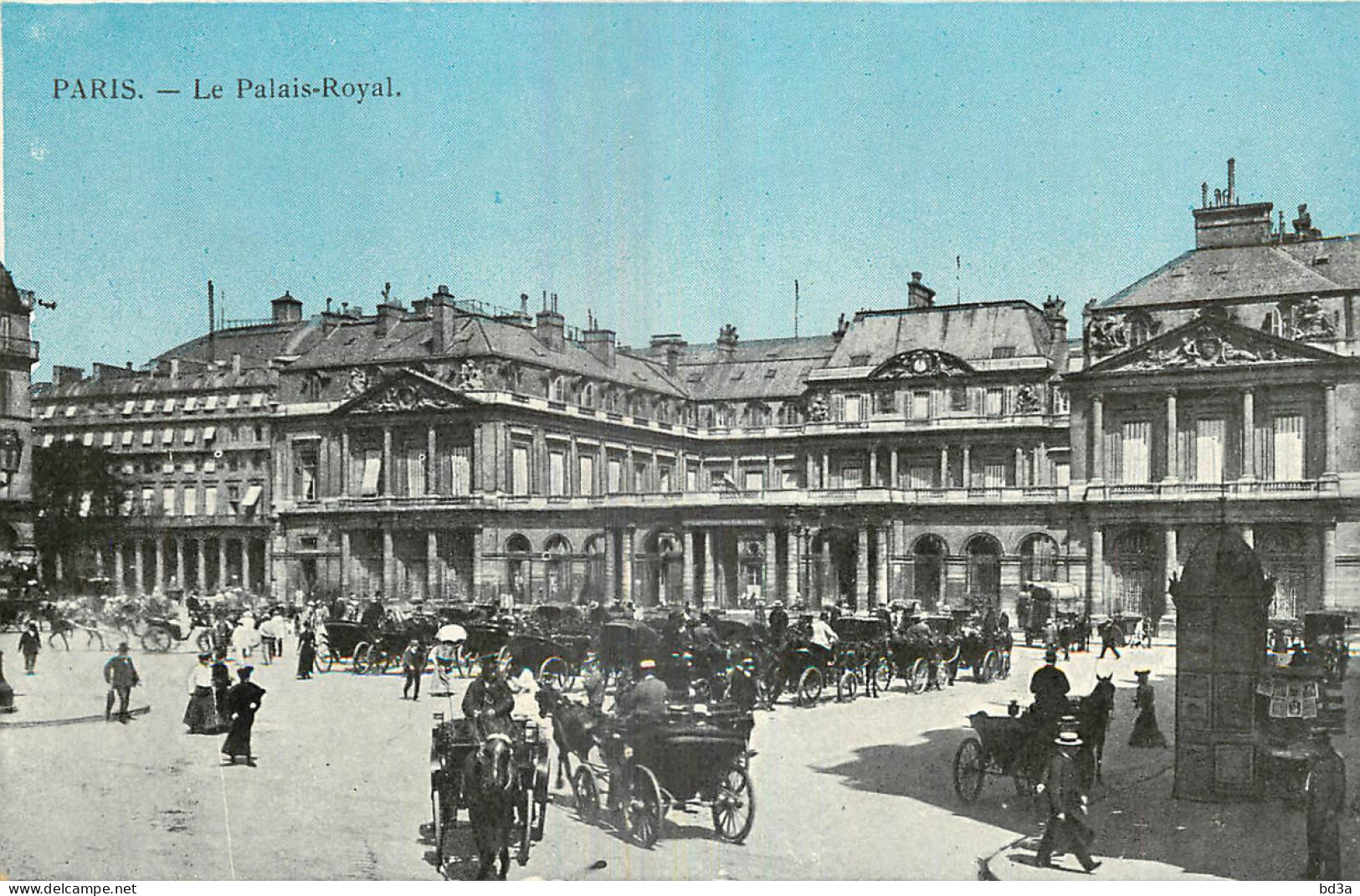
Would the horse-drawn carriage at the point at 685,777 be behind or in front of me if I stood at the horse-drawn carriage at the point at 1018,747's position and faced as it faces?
behind

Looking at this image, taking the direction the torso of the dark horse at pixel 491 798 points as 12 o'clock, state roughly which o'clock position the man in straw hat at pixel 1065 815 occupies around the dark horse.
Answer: The man in straw hat is roughly at 9 o'clock from the dark horse.

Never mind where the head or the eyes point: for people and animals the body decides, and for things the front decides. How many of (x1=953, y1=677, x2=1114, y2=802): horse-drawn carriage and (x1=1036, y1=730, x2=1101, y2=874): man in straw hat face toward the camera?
0

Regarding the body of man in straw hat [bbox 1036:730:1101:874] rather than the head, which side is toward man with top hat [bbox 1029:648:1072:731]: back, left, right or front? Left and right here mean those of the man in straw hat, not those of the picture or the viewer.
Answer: left

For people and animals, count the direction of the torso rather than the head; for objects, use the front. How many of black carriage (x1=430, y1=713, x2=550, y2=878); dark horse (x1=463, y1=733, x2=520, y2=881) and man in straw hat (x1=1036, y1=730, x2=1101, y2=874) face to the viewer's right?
1

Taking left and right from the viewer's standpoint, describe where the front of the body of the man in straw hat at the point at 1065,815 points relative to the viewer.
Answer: facing to the right of the viewer

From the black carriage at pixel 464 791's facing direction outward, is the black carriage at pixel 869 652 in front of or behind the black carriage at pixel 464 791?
behind

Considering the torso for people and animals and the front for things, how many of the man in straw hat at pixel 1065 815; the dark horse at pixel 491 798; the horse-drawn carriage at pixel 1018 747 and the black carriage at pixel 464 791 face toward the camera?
2

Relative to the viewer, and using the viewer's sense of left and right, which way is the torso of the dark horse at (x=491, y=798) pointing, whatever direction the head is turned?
facing the viewer

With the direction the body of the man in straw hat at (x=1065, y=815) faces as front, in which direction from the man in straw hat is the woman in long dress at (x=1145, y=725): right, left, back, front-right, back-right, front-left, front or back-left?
left

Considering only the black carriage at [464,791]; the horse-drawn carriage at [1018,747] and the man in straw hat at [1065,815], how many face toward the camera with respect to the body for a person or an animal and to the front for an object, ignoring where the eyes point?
1

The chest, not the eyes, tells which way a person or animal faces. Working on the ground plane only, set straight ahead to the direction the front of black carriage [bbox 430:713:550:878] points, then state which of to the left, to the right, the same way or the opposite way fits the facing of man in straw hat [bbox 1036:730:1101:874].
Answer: to the left

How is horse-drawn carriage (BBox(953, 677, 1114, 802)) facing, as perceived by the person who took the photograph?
facing away from the viewer and to the right of the viewer

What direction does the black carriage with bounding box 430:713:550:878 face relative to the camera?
toward the camera
